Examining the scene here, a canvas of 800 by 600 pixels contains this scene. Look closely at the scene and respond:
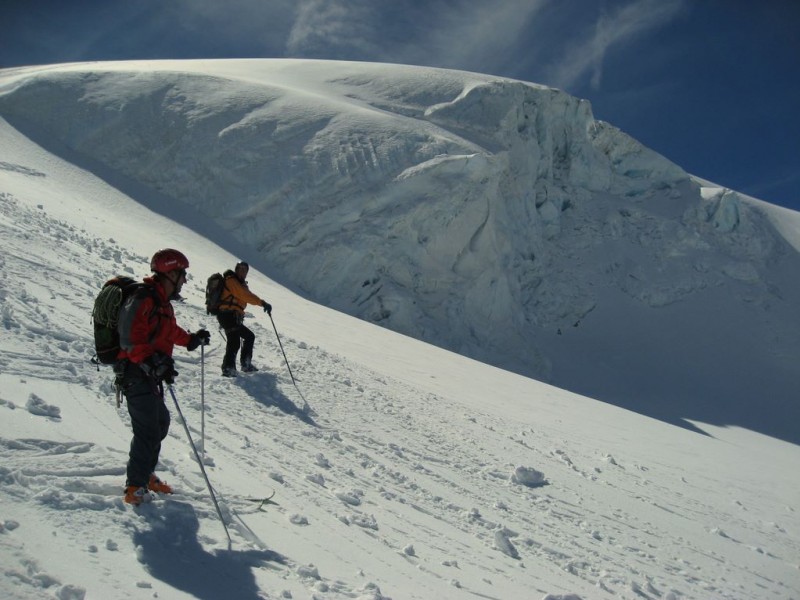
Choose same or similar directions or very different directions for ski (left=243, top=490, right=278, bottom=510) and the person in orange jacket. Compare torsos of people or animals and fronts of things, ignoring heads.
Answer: same or similar directions

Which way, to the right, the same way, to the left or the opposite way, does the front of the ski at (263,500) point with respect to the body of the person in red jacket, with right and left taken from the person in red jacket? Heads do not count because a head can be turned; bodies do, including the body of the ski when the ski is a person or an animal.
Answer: the same way

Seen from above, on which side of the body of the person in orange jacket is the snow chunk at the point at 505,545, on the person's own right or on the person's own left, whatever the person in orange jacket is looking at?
on the person's own right

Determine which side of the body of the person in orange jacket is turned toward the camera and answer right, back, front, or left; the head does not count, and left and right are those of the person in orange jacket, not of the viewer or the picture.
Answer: right

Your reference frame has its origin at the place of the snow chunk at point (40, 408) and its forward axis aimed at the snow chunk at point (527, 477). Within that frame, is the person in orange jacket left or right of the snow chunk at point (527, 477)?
left

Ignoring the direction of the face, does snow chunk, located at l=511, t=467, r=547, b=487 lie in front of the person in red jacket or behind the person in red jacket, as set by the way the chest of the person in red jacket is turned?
in front

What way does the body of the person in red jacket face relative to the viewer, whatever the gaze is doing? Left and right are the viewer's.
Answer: facing to the right of the viewer

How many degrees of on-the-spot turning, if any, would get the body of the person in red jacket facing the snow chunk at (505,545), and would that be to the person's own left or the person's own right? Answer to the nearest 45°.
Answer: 0° — they already face it

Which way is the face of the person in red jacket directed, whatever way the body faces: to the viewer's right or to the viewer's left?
to the viewer's right

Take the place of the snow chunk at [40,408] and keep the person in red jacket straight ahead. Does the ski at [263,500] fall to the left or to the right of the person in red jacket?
left

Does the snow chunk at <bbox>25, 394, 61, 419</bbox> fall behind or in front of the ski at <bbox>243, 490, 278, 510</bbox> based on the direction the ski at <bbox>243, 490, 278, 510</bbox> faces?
behind

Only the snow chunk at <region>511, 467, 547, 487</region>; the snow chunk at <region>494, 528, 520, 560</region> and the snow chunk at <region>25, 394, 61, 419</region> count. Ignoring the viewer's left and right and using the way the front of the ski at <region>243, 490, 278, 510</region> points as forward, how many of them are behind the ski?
1

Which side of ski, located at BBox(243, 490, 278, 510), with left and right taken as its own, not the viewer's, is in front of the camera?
right

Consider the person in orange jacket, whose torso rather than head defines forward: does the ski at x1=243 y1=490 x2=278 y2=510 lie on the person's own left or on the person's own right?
on the person's own right

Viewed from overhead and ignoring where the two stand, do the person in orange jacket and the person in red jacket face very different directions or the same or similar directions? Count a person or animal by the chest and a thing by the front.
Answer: same or similar directions

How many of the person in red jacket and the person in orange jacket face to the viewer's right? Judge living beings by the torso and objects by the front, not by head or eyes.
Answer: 2
